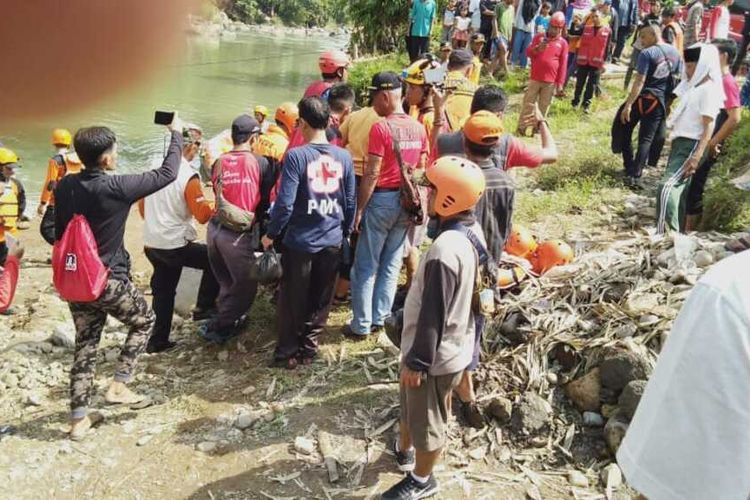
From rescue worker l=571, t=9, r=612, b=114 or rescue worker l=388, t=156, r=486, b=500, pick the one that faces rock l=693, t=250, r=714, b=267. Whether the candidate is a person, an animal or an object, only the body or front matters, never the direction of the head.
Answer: rescue worker l=571, t=9, r=612, b=114

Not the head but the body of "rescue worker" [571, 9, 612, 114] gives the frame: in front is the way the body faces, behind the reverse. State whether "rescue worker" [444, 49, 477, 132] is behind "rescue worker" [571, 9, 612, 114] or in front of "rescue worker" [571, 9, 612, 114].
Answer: in front

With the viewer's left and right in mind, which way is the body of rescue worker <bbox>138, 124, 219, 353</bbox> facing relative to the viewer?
facing away from the viewer and to the right of the viewer

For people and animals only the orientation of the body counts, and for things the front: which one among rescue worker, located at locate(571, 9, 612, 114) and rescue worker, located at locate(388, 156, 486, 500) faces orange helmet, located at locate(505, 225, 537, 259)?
rescue worker, located at locate(571, 9, 612, 114)

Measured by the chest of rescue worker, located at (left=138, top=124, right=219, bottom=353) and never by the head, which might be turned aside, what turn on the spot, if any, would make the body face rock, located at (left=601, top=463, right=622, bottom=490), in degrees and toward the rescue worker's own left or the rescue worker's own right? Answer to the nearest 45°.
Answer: approximately 90° to the rescue worker's own right

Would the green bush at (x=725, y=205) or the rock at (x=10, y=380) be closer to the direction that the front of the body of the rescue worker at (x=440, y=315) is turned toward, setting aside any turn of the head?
the rock

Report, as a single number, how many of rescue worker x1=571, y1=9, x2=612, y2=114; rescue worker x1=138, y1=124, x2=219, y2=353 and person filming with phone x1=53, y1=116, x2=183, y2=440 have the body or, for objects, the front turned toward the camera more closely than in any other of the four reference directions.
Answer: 1

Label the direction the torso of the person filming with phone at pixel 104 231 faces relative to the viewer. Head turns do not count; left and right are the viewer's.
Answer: facing away from the viewer and to the right of the viewer

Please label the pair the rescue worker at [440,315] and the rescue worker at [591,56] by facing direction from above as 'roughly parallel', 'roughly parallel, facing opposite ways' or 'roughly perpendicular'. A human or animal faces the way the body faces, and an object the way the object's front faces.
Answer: roughly perpendicular

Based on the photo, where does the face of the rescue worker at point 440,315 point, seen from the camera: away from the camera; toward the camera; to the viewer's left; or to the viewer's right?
to the viewer's left
